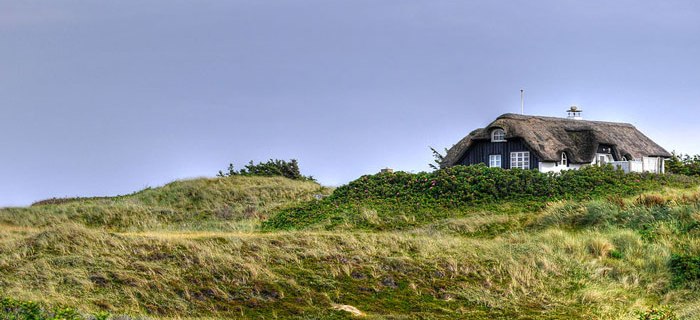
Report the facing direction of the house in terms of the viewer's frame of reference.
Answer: facing the viewer and to the right of the viewer
